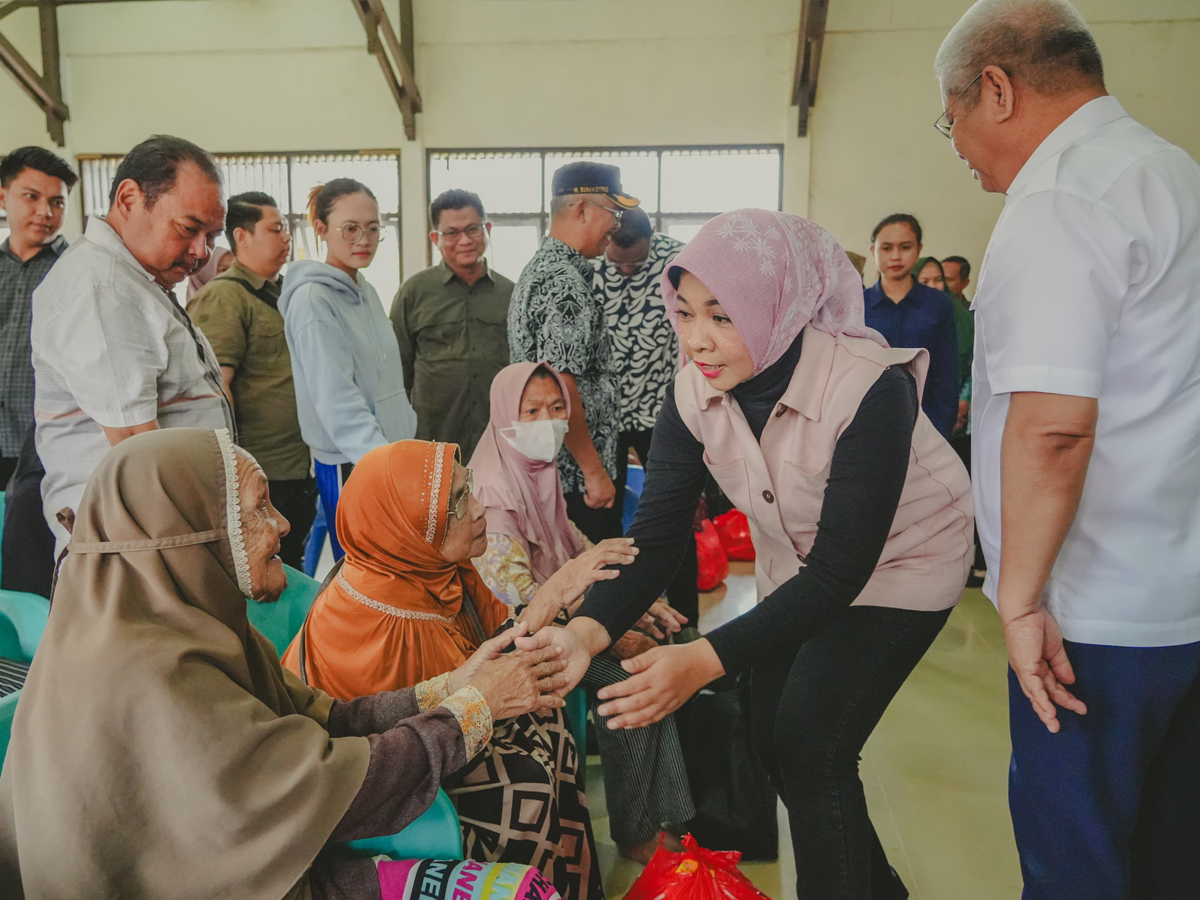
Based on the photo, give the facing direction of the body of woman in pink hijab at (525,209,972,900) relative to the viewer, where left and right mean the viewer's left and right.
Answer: facing the viewer and to the left of the viewer

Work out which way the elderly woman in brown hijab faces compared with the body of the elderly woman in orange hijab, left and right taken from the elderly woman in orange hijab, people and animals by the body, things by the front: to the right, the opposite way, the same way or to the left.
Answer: the same way

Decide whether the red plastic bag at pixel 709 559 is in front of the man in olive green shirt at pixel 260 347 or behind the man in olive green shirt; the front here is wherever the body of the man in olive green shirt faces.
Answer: in front

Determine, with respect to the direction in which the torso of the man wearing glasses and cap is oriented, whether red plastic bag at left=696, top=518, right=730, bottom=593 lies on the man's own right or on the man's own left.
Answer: on the man's own left

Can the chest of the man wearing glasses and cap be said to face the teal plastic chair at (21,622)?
no

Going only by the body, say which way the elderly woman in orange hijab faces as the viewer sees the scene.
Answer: to the viewer's right

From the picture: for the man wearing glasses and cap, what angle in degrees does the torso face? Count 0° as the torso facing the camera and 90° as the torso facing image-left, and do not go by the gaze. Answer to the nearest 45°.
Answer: approximately 270°

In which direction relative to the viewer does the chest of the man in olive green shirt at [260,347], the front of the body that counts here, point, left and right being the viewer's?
facing to the right of the viewer

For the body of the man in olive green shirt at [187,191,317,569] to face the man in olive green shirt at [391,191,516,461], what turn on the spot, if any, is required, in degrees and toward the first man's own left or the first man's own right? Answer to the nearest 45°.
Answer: approximately 45° to the first man's own left

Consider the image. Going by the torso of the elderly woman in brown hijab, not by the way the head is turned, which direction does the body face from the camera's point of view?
to the viewer's right

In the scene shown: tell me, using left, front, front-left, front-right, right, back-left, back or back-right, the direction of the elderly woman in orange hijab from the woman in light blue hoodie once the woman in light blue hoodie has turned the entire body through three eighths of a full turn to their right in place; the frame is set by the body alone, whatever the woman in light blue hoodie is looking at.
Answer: left

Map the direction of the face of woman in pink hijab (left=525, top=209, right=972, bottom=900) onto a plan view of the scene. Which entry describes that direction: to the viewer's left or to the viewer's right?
to the viewer's left

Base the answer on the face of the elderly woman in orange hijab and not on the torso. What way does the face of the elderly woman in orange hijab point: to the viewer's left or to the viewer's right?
to the viewer's right
